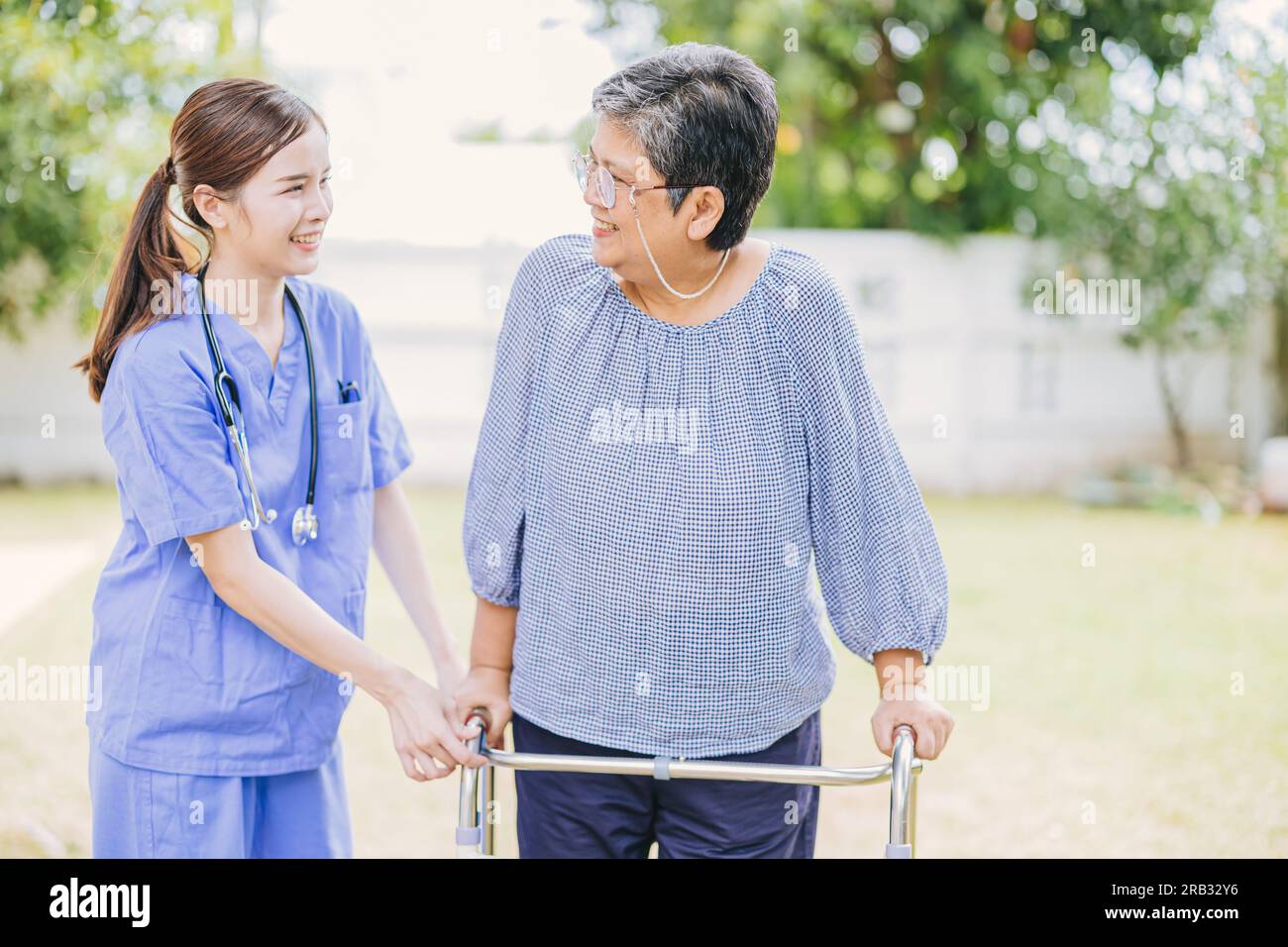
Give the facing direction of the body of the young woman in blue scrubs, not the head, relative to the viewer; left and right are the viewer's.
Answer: facing the viewer and to the right of the viewer

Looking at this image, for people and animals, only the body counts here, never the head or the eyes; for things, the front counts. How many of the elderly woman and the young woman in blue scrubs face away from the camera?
0

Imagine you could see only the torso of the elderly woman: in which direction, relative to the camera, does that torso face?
toward the camera

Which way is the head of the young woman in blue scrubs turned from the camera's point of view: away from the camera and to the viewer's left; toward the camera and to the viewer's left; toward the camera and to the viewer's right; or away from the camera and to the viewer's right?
toward the camera and to the viewer's right

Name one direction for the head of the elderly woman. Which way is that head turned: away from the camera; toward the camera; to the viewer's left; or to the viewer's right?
to the viewer's left
